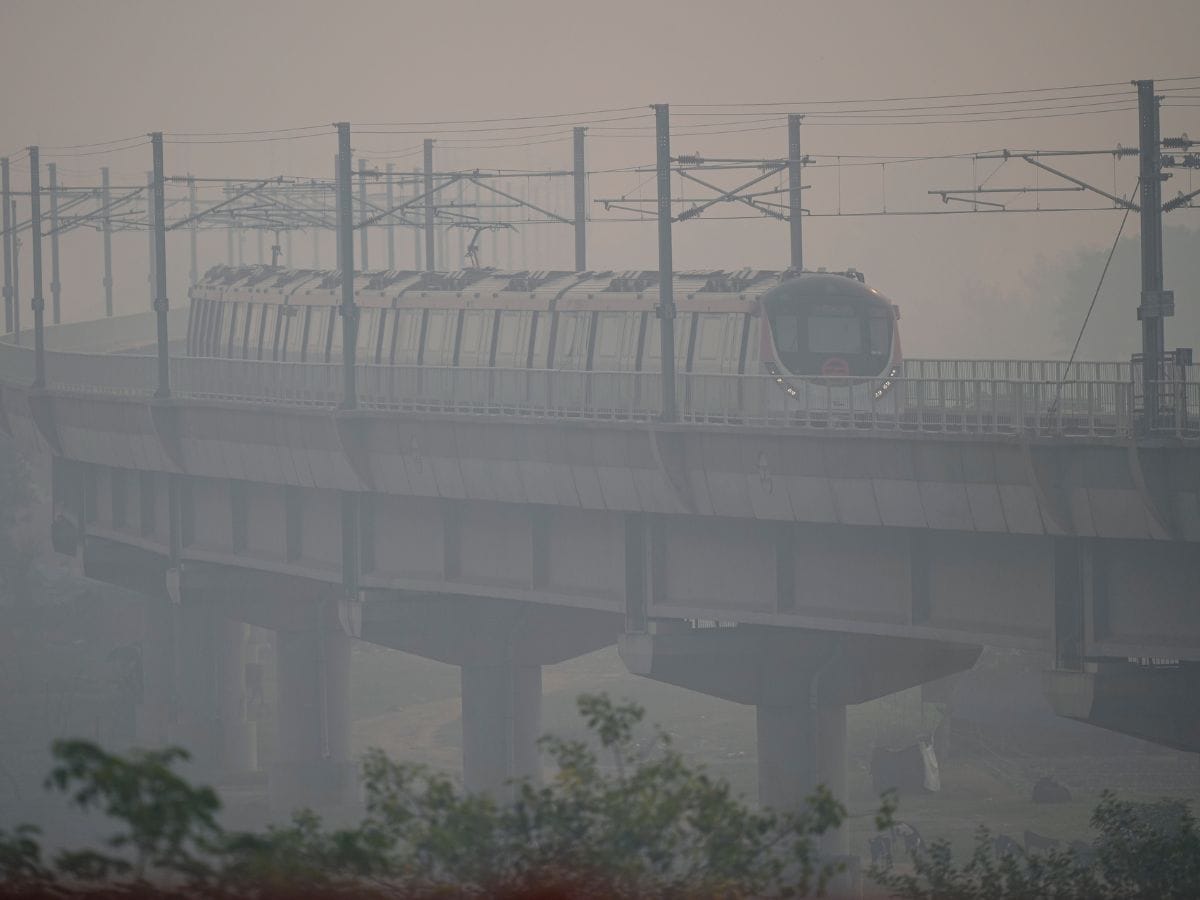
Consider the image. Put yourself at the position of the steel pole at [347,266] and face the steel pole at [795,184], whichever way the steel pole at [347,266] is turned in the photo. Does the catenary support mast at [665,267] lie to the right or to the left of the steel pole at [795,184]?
right

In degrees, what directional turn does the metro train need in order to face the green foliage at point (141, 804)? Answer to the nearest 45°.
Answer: approximately 45° to its right

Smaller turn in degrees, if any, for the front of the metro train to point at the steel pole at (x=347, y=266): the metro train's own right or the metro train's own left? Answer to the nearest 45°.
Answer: approximately 135° to the metro train's own right

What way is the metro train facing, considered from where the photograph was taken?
facing the viewer and to the right of the viewer

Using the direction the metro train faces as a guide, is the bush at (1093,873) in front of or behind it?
in front

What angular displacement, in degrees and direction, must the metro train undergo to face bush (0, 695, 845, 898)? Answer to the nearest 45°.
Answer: approximately 45° to its right
